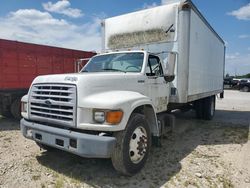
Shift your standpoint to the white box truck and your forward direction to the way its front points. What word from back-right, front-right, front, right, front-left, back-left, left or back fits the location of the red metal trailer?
right

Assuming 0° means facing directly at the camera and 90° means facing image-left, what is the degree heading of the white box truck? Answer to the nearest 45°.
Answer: approximately 45°
